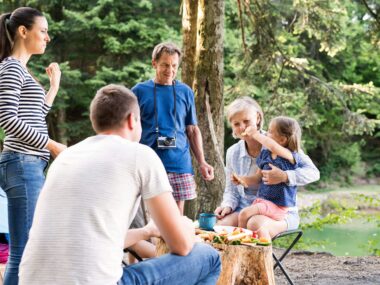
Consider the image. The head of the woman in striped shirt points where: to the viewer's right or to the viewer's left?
to the viewer's right

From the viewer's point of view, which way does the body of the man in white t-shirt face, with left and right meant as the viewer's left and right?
facing away from the viewer and to the right of the viewer

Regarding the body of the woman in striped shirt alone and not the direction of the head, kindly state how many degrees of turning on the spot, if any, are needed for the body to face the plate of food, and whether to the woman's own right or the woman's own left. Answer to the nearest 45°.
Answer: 0° — they already face it

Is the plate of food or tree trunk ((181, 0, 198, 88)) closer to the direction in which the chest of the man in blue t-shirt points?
the plate of food

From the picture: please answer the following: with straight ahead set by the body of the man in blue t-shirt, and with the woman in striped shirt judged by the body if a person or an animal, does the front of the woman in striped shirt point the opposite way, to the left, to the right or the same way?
to the left

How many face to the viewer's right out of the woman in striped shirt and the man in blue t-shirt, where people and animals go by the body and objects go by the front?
1

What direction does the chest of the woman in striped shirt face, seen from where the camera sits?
to the viewer's right

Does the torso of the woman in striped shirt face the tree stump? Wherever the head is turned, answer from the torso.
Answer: yes

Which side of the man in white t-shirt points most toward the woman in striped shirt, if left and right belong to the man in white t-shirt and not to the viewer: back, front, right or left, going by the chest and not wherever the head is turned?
left

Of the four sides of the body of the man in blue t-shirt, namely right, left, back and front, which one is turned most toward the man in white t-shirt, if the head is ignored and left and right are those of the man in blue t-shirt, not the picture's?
front

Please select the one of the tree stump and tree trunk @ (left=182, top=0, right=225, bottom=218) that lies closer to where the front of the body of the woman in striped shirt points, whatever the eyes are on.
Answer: the tree stump
